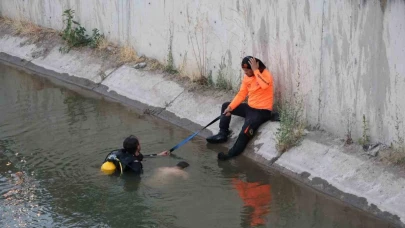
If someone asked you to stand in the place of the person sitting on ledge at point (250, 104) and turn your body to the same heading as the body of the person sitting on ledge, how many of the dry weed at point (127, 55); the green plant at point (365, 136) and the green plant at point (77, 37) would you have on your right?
2

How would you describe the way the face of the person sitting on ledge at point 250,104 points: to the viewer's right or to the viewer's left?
to the viewer's left

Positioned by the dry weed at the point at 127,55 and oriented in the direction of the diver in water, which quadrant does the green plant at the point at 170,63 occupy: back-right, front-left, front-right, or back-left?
front-left

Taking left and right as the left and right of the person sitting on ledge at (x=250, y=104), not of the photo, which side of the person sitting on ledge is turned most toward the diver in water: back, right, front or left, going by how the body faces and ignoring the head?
front

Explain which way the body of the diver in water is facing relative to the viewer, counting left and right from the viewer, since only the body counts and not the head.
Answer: facing away from the viewer and to the right of the viewer

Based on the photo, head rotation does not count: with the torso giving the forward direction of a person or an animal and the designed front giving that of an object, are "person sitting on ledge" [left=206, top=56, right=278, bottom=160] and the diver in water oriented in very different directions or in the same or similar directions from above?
very different directions

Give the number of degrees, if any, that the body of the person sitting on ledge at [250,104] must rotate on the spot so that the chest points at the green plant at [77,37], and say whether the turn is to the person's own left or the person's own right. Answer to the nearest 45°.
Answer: approximately 90° to the person's own right

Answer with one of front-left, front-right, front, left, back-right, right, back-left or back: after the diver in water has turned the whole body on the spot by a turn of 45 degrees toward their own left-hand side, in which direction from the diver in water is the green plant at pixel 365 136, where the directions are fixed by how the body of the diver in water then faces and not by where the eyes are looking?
right

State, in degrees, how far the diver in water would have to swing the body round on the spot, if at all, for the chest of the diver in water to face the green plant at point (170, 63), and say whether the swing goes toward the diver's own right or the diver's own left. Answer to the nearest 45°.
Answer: approximately 45° to the diver's own left

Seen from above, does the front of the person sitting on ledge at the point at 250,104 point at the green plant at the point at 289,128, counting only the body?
no

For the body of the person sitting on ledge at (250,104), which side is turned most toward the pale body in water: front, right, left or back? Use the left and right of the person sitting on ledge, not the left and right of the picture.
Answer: front

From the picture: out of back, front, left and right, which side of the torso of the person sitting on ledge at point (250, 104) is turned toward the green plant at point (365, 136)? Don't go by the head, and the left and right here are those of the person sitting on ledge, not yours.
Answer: left

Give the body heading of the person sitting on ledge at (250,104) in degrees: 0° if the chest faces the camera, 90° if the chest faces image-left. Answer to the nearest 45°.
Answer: approximately 45°

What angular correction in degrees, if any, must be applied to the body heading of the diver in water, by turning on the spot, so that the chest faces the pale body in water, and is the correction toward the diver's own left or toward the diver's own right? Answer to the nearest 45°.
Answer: approximately 45° to the diver's own right
